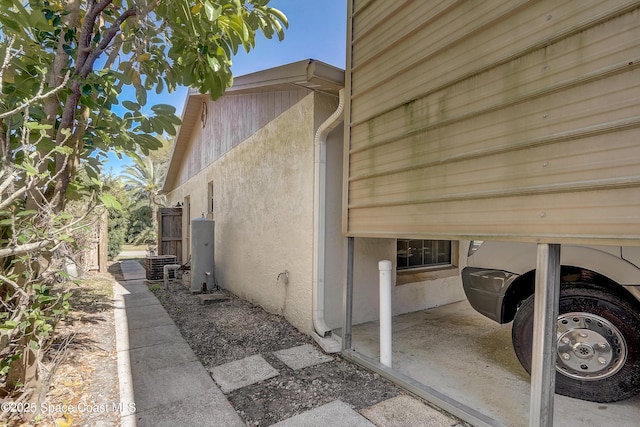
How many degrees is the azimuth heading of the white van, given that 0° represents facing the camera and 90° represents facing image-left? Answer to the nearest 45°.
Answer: approximately 90°

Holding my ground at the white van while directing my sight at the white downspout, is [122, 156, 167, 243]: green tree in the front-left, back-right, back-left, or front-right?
front-right

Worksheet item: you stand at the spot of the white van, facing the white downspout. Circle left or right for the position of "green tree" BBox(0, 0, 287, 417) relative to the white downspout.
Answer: left

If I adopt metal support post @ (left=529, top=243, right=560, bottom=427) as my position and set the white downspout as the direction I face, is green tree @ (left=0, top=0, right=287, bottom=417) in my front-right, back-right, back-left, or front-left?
front-left

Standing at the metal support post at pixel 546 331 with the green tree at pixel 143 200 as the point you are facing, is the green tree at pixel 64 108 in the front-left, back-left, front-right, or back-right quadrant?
front-left

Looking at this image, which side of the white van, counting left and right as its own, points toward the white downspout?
front

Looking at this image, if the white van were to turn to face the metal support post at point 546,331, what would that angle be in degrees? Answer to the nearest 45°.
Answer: approximately 90° to its left

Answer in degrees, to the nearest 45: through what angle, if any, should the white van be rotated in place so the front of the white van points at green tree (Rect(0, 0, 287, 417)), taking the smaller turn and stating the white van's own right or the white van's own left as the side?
approximately 45° to the white van's own left
